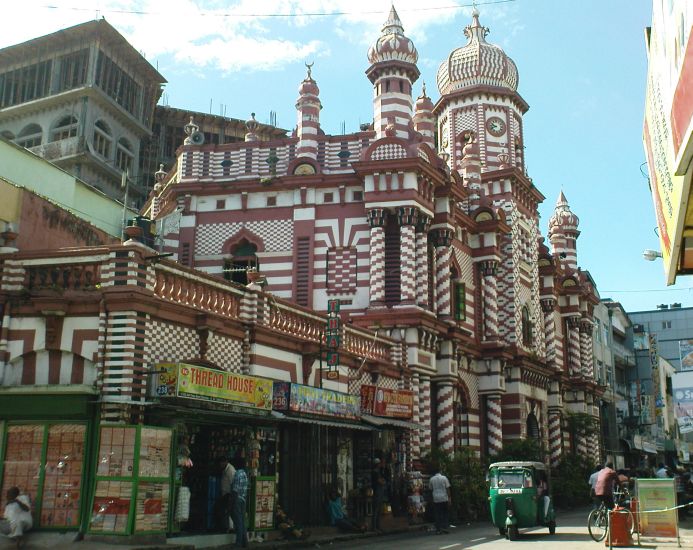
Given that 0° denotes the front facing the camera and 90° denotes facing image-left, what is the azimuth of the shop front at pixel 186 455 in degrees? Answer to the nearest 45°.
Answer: approximately 315°

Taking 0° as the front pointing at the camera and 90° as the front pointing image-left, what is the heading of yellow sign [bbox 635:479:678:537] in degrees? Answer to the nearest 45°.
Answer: approximately 0°

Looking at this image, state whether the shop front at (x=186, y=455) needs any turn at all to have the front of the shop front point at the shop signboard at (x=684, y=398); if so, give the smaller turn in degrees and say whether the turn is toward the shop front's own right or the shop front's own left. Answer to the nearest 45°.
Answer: approximately 45° to the shop front's own left

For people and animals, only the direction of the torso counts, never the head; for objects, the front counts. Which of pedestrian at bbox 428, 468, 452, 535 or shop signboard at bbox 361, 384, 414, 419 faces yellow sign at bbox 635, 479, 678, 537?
the shop signboard

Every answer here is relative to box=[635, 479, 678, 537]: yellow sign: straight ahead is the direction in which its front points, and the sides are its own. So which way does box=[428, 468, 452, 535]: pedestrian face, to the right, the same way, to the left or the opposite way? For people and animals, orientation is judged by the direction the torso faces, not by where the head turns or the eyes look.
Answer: the opposite way

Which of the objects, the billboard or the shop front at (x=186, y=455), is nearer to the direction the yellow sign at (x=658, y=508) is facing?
the billboard

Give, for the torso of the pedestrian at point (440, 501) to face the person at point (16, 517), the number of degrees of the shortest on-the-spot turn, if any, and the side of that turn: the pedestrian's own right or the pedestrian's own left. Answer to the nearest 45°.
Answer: approximately 135° to the pedestrian's own left

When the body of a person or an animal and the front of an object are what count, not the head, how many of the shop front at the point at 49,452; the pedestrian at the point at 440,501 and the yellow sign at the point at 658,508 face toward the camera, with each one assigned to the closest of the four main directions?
2

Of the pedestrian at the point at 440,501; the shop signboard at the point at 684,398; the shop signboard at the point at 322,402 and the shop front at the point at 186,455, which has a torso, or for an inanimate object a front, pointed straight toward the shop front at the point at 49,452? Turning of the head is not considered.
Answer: the shop signboard at the point at 684,398

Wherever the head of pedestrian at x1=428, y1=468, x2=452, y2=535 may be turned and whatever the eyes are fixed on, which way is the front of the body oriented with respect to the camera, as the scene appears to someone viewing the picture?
away from the camera
